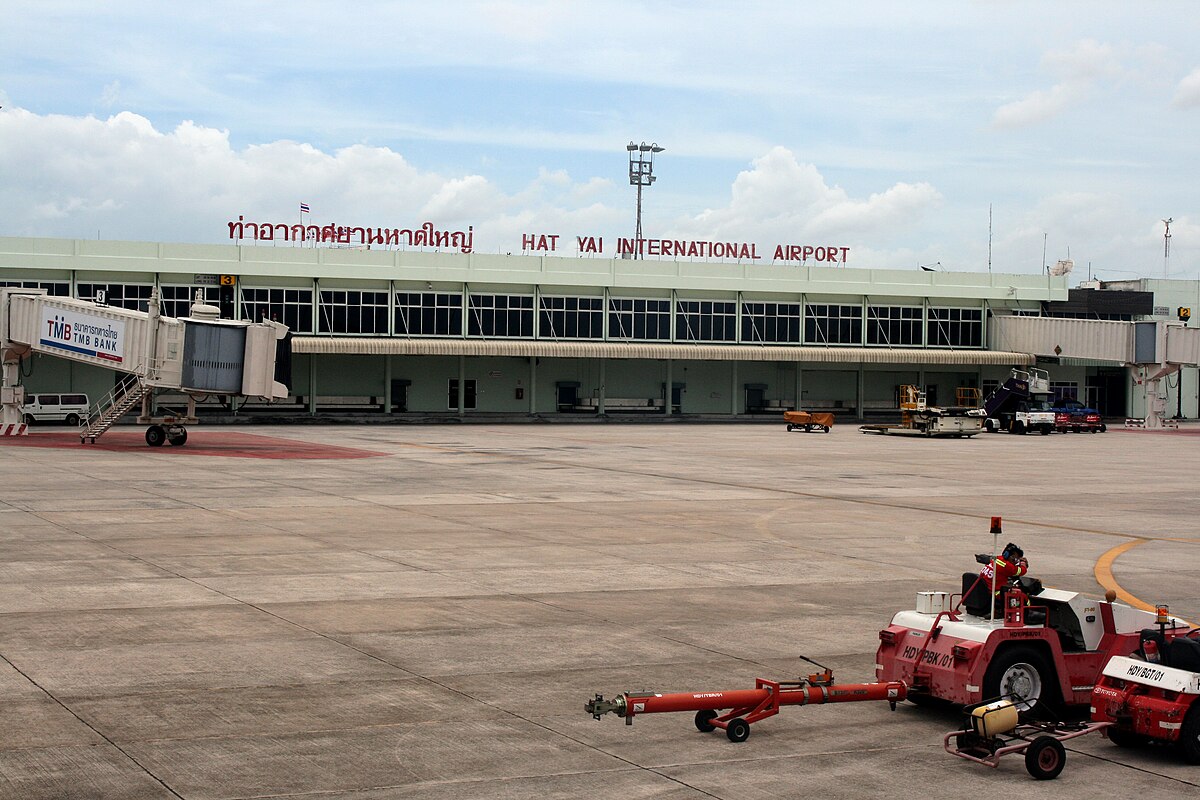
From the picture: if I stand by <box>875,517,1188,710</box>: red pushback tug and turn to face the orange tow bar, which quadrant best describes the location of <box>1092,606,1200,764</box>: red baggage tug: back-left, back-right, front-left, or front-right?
back-left

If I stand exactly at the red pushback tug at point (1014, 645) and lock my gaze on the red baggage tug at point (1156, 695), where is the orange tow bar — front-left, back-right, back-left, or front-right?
back-right

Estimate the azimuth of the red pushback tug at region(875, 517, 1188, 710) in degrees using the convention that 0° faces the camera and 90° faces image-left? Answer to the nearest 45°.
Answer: approximately 225°

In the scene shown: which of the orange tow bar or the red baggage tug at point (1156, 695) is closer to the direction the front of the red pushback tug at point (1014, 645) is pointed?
the red baggage tug
